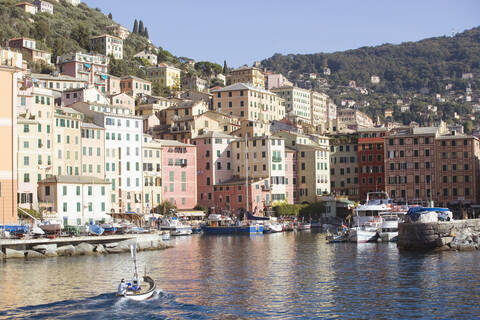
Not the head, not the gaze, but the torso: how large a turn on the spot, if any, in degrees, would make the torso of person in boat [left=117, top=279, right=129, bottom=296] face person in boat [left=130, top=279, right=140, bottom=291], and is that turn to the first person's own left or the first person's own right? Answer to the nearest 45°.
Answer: approximately 45° to the first person's own right

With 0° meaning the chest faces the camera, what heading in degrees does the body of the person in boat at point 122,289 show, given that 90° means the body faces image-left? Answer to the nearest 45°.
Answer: approximately 225°
